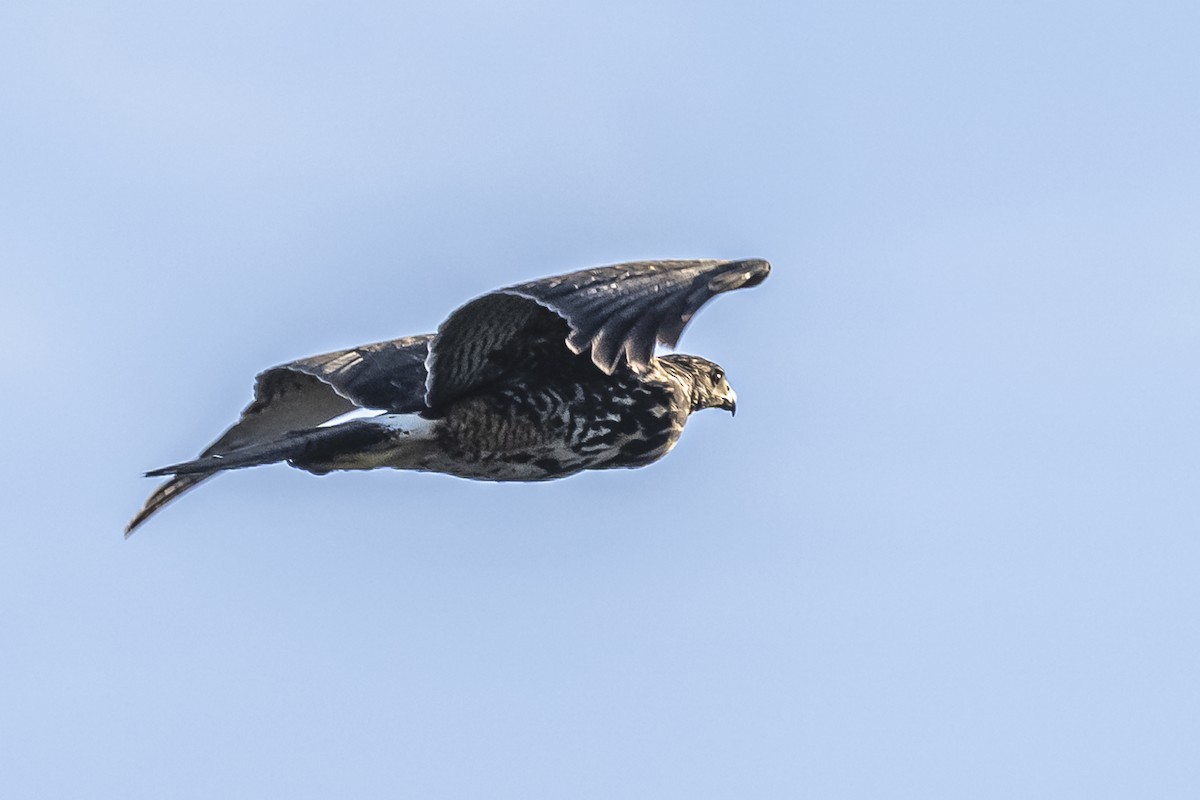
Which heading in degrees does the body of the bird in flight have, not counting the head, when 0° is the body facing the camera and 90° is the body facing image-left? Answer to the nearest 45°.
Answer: approximately 270°
